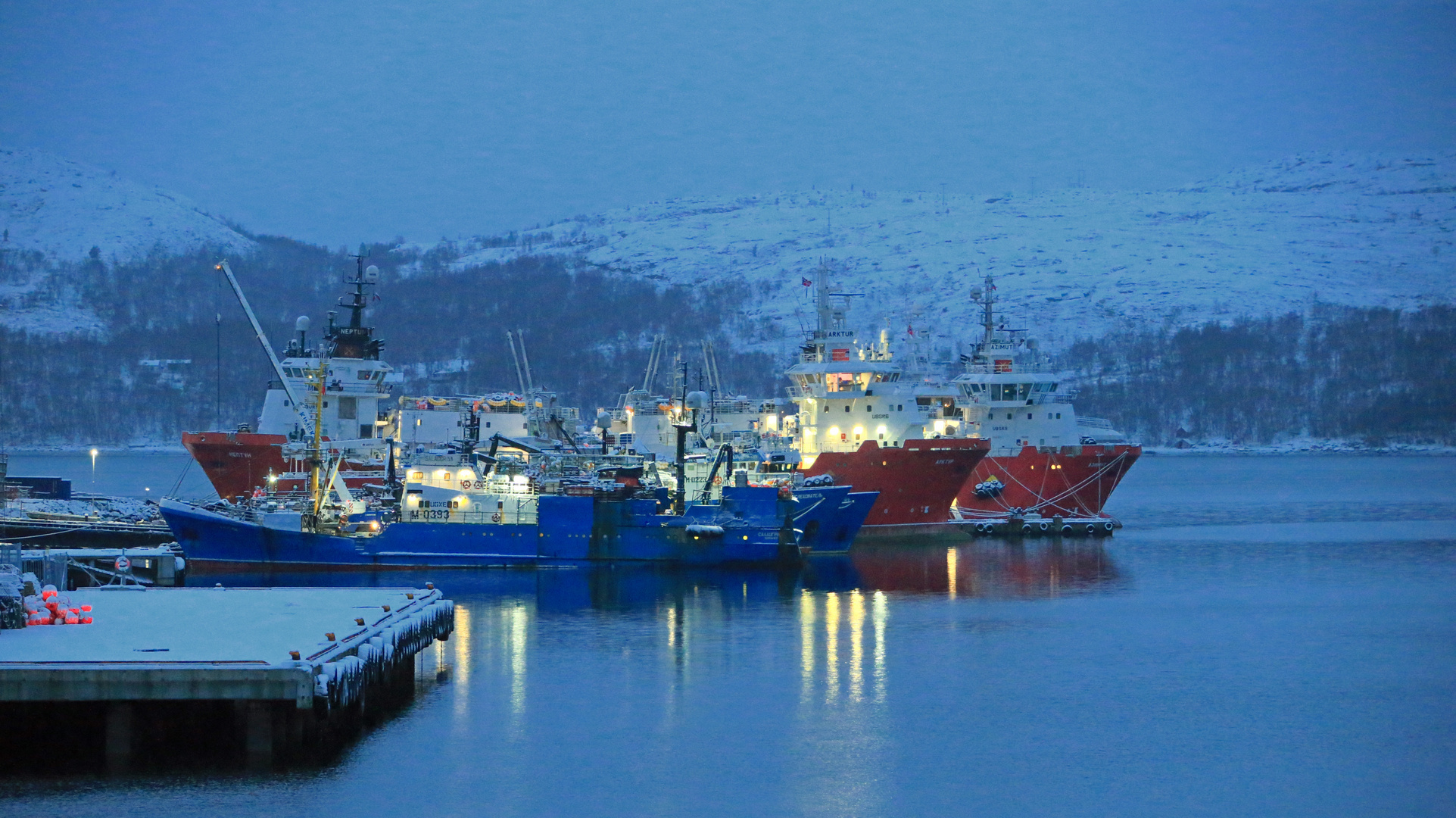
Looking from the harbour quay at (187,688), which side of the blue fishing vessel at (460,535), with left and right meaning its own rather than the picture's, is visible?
left

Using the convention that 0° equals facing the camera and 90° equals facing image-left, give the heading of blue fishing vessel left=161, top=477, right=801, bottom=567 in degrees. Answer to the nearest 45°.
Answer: approximately 90°
